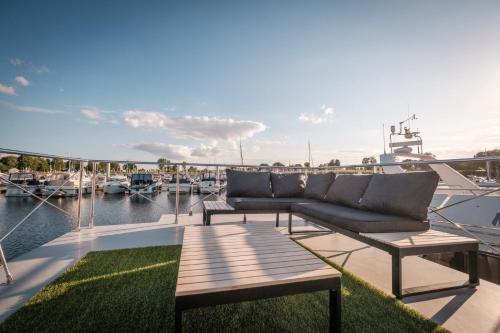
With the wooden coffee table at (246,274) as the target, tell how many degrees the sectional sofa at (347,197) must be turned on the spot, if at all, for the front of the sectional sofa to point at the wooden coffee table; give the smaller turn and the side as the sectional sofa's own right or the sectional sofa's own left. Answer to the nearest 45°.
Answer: approximately 45° to the sectional sofa's own left

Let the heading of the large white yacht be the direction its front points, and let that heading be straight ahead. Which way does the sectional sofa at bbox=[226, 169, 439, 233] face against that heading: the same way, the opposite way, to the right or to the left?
to the right

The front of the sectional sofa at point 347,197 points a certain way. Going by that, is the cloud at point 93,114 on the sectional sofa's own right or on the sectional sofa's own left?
on the sectional sofa's own right

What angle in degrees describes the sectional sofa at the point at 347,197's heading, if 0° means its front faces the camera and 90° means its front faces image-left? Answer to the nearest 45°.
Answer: approximately 45°
